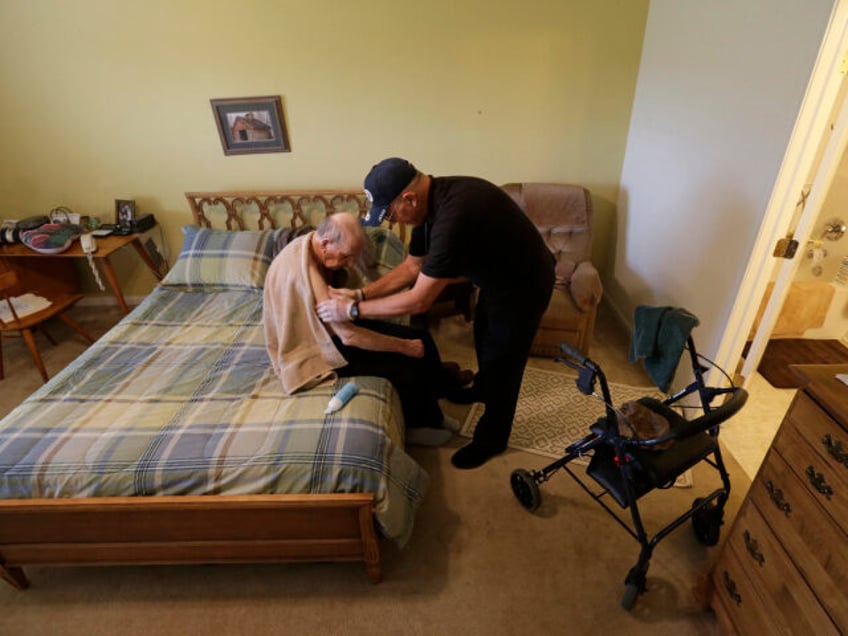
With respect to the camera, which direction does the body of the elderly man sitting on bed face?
to the viewer's right

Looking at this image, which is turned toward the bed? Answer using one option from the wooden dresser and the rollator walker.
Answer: the wooden dresser

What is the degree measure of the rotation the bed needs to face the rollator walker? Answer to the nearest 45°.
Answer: approximately 45° to its left

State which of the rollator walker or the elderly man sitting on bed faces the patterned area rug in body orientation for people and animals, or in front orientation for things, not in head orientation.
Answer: the elderly man sitting on bed

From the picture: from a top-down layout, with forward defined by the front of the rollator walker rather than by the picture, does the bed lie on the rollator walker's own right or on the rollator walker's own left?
on the rollator walker's own right

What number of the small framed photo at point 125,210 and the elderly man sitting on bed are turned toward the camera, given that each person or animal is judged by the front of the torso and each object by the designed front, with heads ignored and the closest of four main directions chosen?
1

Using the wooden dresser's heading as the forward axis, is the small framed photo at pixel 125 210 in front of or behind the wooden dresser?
in front

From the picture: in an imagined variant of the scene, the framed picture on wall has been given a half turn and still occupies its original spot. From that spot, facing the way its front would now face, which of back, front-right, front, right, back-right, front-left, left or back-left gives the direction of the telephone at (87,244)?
left

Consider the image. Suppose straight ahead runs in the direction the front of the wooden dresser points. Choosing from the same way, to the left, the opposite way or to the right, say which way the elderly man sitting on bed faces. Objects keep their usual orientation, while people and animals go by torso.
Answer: the opposite way

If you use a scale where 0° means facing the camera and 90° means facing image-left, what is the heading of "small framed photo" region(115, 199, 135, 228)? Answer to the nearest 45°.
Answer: approximately 0°
